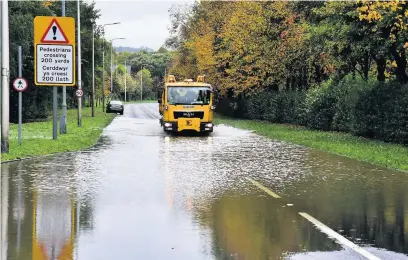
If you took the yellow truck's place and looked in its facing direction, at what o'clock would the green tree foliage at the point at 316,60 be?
The green tree foliage is roughly at 8 o'clock from the yellow truck.

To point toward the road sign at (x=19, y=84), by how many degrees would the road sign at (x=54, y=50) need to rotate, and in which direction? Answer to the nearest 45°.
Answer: approximately 45° to its right

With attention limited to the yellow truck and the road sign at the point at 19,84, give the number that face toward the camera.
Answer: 2

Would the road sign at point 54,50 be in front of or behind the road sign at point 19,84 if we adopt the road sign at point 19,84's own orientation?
behind

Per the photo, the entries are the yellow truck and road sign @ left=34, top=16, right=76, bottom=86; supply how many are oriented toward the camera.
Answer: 2

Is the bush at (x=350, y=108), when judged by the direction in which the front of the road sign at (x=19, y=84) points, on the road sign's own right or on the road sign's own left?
on the road sign's own left

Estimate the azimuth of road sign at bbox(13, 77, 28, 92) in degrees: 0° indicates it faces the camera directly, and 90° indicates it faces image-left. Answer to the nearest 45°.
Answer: approximately 0°

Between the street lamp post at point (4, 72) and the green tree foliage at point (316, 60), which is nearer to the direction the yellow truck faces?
the street lamp post

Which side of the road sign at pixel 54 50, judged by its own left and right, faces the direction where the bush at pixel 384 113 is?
left

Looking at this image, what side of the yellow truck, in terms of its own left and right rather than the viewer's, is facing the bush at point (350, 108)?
left

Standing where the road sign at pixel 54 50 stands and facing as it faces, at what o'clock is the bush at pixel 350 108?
The bush is roughly at 9 o'clock from the road sign.

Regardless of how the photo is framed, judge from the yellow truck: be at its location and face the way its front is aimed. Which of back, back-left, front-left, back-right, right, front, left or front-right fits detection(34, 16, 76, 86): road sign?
front-right
